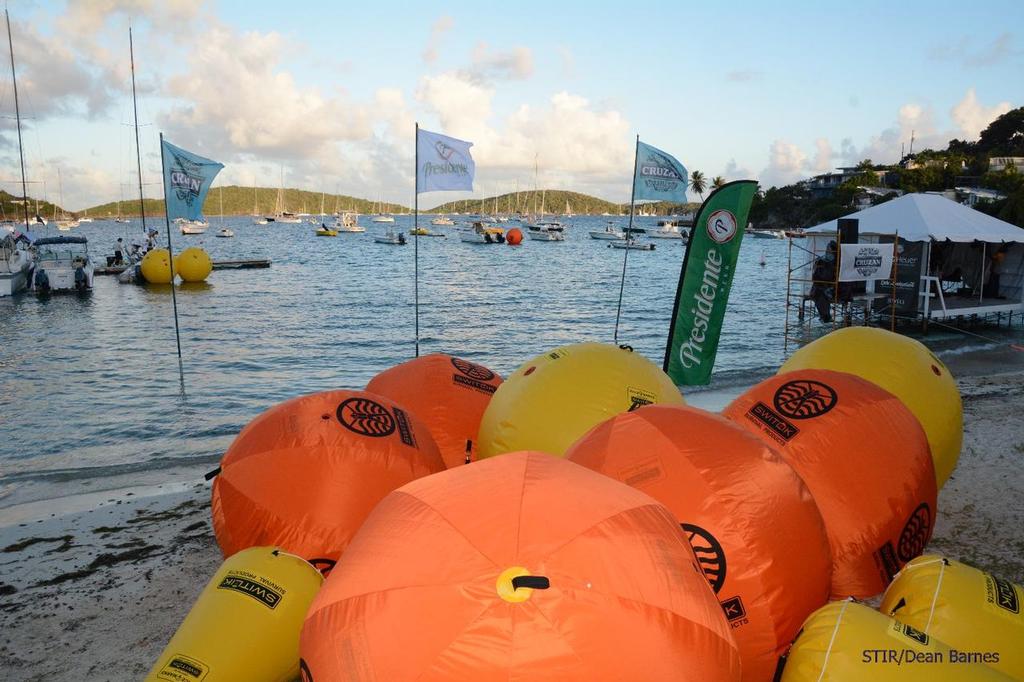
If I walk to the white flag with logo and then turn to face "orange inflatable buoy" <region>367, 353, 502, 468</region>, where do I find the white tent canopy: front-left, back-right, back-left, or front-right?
back-left

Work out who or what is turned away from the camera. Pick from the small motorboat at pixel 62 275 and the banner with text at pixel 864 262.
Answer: the small motorboat

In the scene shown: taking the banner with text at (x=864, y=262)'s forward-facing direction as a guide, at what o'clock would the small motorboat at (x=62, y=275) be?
The small motorboat is roughly at 3 o'clock from the banner with text.

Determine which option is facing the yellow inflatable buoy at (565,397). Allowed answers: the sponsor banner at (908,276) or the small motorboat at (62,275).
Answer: the sponsor banner

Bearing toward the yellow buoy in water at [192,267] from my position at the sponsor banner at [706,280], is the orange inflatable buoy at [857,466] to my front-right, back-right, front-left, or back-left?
back-left

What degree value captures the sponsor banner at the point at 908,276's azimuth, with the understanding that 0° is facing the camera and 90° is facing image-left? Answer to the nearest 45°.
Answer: approximately 0°

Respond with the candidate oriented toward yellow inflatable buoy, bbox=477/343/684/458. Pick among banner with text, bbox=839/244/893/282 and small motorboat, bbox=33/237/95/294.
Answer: the banner with text

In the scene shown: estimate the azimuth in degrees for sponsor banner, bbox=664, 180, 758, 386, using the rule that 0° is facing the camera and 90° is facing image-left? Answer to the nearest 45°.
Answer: approximately 0°

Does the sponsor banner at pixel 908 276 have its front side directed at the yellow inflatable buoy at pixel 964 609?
yes

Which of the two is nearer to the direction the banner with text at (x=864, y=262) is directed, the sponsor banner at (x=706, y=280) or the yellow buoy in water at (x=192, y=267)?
the sponsor banner

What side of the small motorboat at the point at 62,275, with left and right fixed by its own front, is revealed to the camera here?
back
